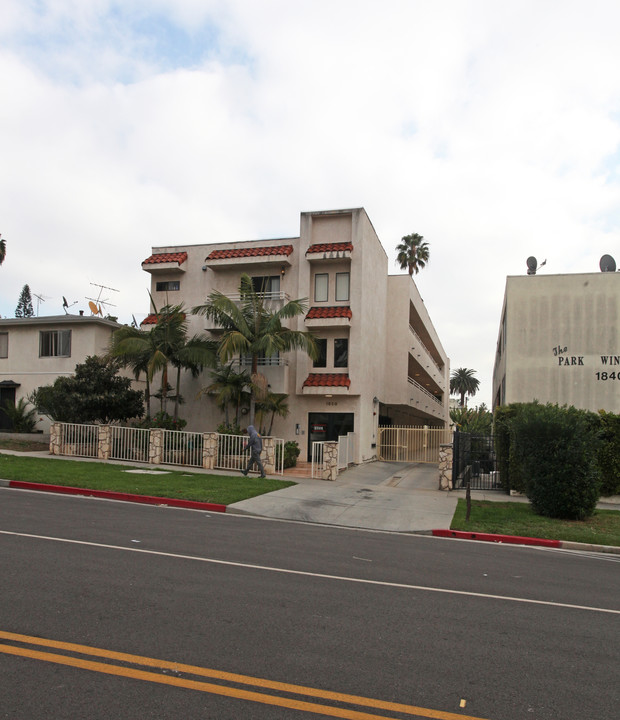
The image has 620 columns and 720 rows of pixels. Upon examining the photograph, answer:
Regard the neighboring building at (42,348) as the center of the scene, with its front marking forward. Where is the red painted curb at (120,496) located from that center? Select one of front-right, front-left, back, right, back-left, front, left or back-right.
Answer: front

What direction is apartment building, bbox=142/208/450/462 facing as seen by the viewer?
toward the camera

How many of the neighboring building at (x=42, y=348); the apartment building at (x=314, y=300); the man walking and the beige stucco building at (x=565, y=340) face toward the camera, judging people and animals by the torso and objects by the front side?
3

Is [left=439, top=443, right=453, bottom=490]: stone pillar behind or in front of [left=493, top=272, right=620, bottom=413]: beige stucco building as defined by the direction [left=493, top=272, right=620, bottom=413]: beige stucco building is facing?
in front

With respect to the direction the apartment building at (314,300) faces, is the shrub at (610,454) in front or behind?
in front

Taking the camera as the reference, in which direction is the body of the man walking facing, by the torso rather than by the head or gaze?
to the viewer's left

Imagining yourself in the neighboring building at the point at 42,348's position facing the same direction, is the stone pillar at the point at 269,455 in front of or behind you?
in front

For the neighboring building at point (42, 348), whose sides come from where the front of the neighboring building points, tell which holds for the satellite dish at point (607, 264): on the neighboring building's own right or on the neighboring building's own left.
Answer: on the neighboring building's own left

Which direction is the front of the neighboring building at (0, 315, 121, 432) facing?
toward the camera

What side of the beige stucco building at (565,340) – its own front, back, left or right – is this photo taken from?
front

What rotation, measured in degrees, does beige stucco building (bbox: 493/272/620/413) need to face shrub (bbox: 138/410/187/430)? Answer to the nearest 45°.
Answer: approximately 90° to its right

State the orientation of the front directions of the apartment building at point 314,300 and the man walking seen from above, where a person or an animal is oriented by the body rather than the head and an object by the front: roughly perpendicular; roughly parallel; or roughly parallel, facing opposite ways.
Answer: roughly perpendicular

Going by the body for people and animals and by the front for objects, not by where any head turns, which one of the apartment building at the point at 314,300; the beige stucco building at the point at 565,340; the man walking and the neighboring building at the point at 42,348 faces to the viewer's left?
the man walking
